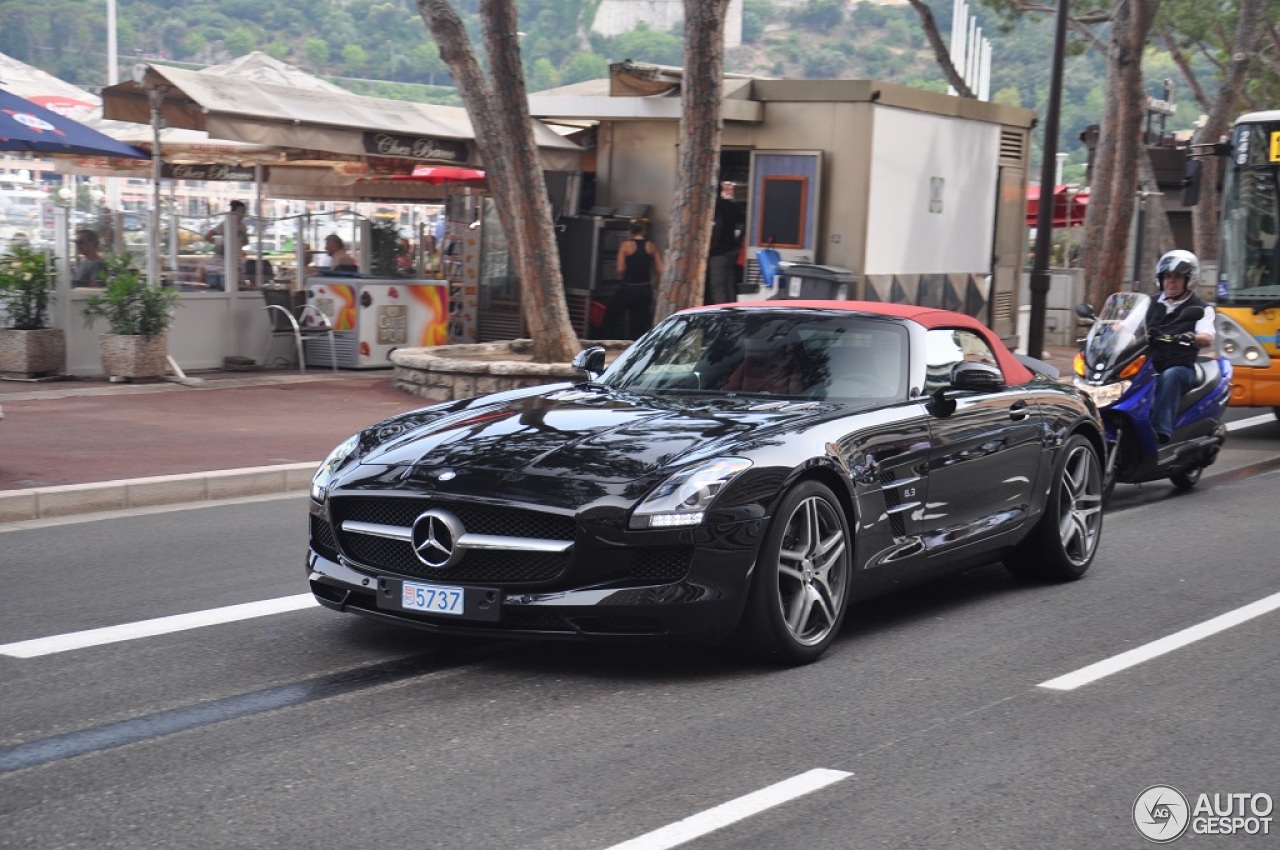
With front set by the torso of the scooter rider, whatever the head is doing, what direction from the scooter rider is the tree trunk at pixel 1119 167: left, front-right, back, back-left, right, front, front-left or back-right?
back-right

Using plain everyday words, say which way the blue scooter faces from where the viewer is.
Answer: facing the viewer and to the left of the viewer

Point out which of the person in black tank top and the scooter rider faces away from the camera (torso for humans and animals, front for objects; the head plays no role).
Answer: the person in black tank top

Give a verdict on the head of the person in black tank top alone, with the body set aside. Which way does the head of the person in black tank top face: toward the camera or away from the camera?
away from the camera

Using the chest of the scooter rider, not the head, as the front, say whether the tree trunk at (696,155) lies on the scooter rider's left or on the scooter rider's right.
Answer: on the scooter rider's right

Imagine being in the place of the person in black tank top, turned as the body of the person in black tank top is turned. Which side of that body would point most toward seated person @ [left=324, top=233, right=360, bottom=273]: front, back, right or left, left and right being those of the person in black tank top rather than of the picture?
left

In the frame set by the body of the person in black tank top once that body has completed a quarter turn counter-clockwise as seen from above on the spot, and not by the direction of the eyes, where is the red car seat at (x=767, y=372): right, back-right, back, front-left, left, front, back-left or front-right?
left

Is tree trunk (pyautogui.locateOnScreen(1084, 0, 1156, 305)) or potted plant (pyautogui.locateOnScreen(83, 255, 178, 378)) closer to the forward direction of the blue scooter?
the potted plant

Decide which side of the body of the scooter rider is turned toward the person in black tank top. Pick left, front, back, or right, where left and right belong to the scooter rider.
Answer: right

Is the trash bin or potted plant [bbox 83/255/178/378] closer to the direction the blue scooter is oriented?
the potted plant

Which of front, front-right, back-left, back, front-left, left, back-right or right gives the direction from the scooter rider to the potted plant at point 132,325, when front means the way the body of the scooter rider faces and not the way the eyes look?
front-right

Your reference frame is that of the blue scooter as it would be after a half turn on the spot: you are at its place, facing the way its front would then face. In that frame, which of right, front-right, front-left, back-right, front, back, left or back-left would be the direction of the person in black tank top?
left

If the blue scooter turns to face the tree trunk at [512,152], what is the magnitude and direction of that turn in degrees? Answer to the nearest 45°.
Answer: approximately 90° to its right

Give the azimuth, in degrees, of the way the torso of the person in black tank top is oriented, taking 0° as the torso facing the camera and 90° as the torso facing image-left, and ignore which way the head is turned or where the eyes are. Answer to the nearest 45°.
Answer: approximately 180°
